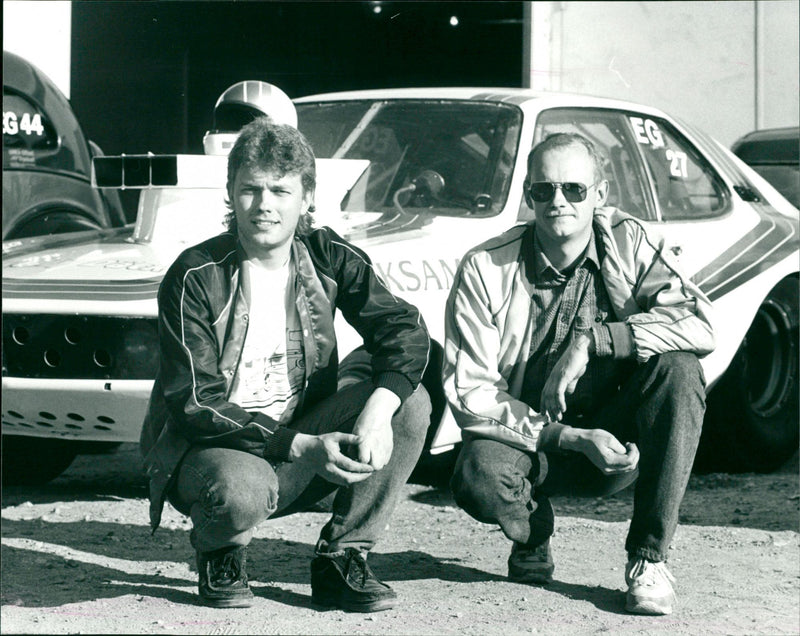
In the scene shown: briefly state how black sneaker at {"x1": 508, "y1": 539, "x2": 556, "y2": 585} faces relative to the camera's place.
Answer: facing the viewer

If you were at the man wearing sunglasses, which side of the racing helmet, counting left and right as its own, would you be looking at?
left

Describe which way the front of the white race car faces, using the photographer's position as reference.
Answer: facing the viewer and to the left of the viewer

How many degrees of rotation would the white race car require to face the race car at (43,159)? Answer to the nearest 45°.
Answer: approximately 90° to its right

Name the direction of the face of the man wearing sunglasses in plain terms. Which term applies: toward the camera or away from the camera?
toward the camera

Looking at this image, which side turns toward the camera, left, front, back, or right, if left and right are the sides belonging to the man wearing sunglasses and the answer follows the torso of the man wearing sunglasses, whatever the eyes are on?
front
